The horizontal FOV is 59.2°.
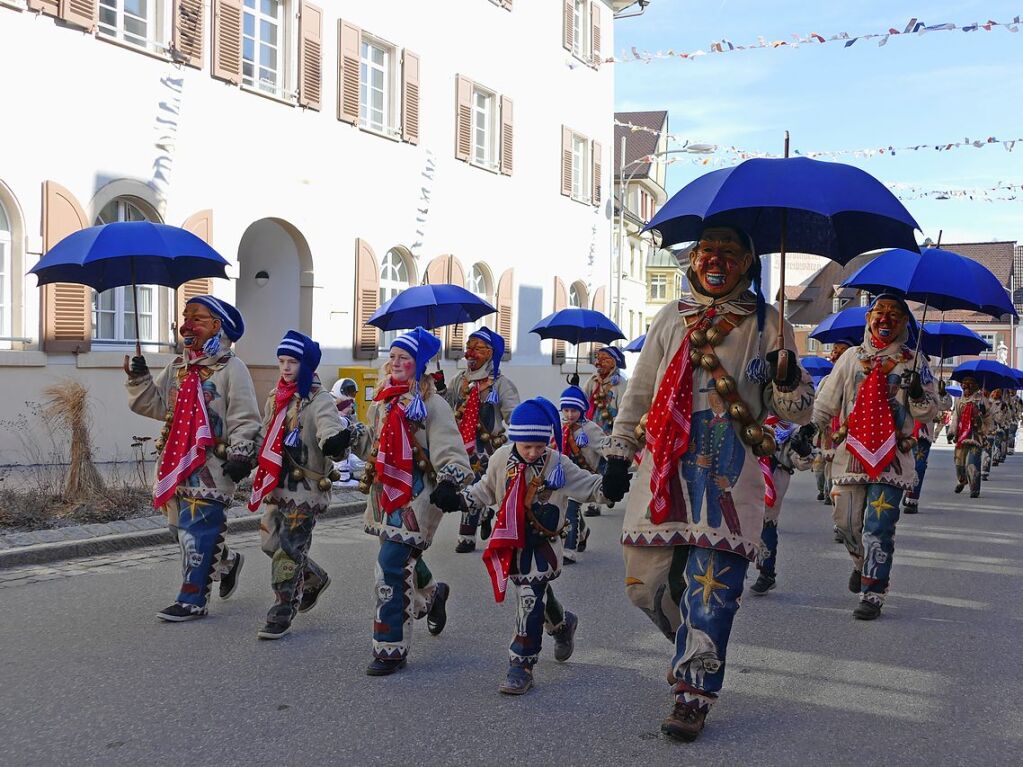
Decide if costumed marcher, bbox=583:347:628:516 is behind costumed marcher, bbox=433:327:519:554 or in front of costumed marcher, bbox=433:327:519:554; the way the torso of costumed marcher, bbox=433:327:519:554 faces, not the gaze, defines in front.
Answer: behind

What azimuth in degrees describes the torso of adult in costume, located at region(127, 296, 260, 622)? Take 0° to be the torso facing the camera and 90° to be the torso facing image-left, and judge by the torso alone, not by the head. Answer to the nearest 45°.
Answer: approximately 45°

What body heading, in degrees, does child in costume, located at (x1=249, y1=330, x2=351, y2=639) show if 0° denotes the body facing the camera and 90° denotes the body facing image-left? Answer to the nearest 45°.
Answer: approximately 45°

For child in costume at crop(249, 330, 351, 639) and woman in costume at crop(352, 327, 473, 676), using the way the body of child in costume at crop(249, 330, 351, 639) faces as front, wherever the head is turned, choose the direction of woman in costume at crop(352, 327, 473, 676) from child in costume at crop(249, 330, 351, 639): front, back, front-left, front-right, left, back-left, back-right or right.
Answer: left

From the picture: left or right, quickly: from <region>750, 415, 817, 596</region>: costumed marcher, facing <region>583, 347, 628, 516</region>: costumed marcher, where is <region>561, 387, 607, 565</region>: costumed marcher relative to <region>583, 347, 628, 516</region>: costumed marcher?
left

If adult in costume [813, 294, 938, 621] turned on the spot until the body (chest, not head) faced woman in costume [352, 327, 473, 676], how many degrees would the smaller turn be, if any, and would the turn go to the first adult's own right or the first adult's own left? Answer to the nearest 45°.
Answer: approximately 45° to the first adult's own right

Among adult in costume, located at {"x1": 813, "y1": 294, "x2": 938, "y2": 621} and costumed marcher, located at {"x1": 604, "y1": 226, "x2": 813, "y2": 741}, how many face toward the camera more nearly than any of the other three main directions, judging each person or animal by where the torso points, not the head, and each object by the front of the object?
2
